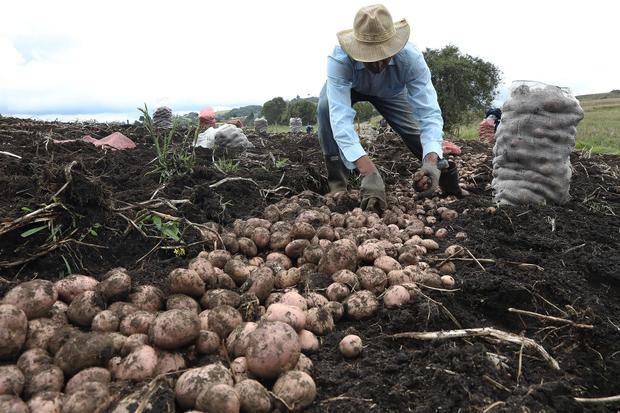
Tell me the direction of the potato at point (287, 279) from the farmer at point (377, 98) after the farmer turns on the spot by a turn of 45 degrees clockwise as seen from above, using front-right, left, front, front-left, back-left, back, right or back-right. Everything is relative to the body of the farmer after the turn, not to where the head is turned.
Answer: front-left

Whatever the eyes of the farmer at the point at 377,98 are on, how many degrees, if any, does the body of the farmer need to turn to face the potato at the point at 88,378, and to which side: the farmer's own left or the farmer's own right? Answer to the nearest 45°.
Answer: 0° — they already face it

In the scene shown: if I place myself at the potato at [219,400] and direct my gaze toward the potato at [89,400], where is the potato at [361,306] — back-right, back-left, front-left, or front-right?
back-right

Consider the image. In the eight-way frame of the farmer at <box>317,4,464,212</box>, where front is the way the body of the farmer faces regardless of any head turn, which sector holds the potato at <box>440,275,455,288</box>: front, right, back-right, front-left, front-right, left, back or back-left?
front

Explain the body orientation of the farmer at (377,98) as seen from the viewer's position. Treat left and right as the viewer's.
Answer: facing the viewer

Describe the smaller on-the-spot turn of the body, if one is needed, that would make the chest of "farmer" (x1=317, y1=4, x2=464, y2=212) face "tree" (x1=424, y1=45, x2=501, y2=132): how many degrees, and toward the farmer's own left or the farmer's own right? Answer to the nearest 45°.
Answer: approximately 180°

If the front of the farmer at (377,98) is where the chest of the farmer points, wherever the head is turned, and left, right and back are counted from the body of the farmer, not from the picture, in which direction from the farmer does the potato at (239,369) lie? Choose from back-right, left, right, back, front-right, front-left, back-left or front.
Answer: front

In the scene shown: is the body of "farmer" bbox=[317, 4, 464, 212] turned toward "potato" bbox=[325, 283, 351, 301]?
yes

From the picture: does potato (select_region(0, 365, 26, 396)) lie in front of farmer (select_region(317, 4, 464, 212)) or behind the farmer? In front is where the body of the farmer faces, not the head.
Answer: in front

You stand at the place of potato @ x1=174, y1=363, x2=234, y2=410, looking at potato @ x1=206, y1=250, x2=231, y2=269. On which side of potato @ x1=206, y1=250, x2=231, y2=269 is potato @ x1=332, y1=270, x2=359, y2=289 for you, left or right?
right

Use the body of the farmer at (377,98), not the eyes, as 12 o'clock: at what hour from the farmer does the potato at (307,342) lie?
The potato is roughly at 12 o'clock from the farmer.

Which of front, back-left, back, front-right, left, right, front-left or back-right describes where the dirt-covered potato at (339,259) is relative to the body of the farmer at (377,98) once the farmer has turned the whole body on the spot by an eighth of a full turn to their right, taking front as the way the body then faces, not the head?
front-left

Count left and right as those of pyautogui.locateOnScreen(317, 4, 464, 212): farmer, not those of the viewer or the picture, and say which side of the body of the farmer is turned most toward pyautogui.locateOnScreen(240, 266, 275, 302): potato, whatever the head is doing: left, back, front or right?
front

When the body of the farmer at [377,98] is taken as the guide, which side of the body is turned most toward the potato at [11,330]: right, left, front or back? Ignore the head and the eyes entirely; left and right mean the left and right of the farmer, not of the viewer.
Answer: front

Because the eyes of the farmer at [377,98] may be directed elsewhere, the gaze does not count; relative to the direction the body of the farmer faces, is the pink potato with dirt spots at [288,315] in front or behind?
in front

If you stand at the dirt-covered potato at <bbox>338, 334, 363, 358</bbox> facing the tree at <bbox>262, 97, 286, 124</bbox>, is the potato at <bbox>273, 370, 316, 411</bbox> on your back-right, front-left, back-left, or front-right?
back-left

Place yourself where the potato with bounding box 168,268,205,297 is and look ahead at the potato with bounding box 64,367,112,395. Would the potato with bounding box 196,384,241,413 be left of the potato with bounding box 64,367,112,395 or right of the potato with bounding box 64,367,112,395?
left
